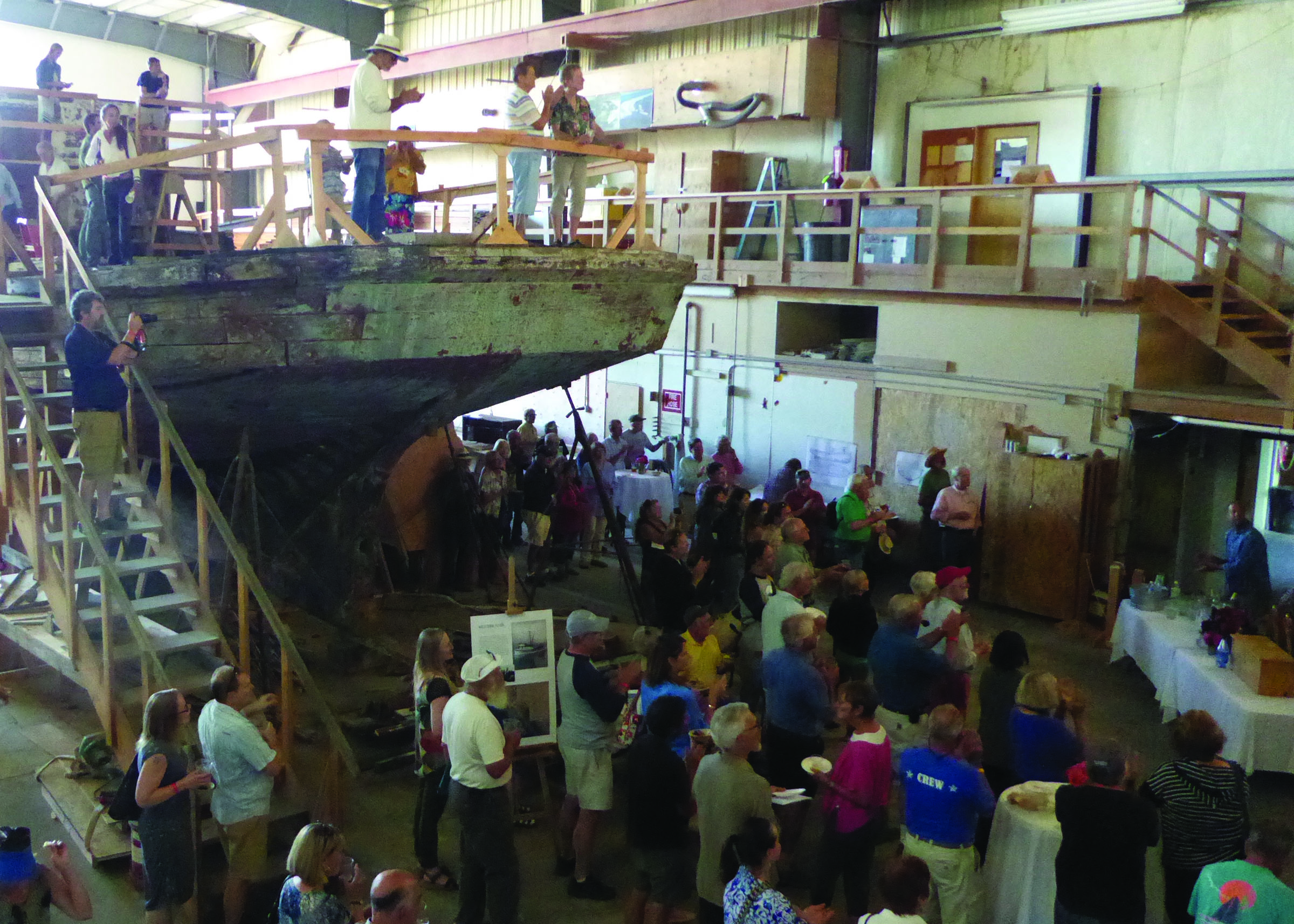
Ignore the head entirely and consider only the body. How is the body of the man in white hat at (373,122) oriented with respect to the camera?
to the viewer's right

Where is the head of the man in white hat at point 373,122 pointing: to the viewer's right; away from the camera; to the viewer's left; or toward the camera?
to the viewer's right

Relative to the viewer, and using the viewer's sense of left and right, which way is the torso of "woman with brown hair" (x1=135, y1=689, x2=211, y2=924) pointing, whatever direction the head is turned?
facing to the right of the viewer

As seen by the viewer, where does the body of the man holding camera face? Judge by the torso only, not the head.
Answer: to the viewer's right

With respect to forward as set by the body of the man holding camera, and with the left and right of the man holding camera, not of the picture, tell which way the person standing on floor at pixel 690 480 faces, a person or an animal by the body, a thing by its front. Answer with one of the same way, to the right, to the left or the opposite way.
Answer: to the right

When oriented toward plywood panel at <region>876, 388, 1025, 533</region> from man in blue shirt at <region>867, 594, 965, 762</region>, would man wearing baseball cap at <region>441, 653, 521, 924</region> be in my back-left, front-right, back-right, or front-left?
back-left

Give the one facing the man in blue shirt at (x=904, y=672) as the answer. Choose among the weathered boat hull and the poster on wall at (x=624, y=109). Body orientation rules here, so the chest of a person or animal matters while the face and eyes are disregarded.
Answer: the poster on wall
